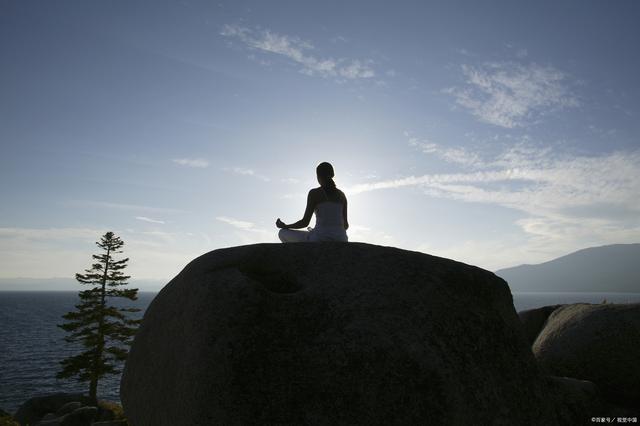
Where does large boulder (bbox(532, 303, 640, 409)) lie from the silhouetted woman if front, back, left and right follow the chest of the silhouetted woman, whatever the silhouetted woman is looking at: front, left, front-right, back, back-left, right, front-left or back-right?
back-right

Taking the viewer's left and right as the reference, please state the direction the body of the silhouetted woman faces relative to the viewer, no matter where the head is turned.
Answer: facing away from the viewer and to the left of the viewer
